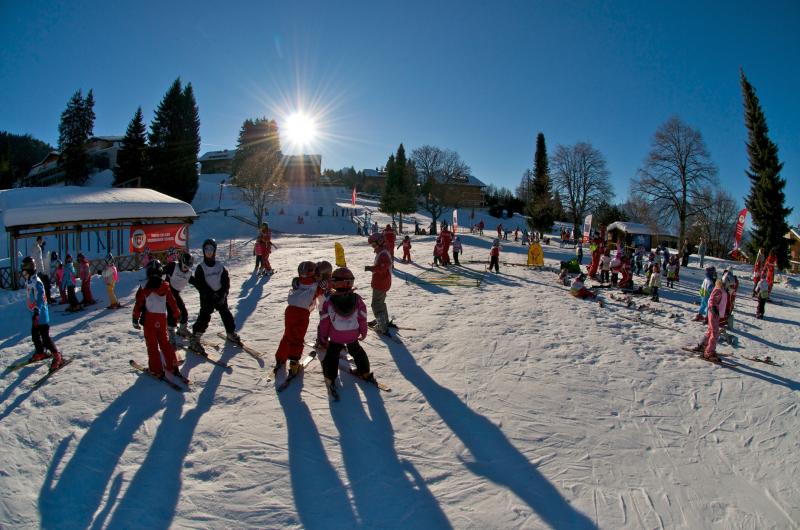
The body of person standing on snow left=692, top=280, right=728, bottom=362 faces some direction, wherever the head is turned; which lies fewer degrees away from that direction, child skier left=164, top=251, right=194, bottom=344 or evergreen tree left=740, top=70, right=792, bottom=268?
the child skier

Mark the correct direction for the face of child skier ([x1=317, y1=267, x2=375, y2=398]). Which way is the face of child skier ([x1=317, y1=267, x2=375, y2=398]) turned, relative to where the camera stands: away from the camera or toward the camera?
away from the camera

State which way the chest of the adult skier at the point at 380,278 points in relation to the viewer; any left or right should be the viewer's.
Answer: facing to the left of the viewer

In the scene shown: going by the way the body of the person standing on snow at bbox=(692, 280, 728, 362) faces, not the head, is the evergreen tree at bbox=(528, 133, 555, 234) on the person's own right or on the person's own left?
on the person's own right

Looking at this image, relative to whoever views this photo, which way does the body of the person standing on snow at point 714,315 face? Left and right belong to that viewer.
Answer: facing to the left of the viewer
